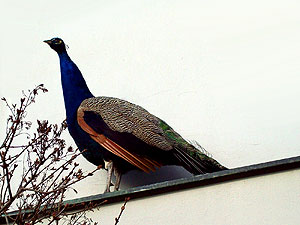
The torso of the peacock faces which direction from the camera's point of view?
to the viewer's left
